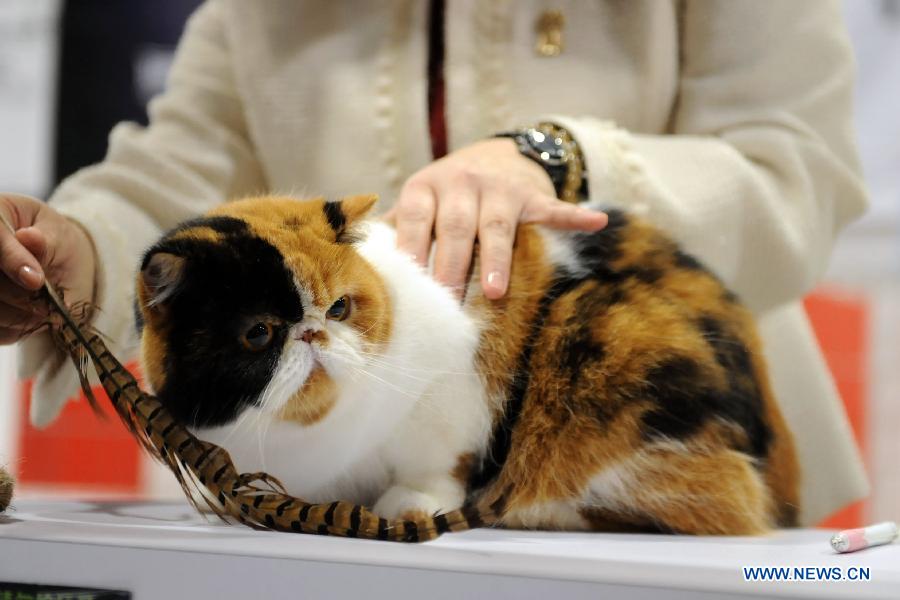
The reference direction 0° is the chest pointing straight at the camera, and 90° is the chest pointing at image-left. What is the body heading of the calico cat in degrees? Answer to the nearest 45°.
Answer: approximately 90°
